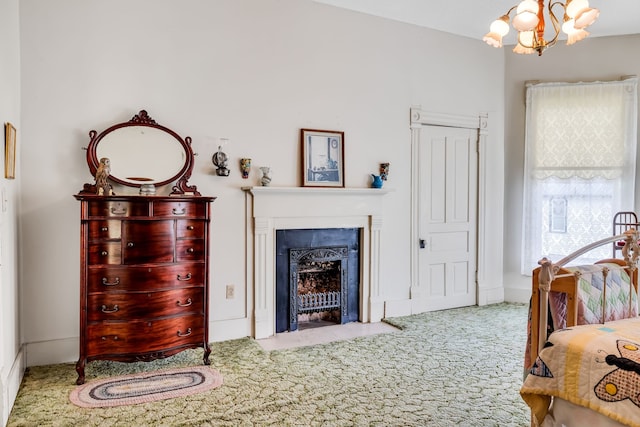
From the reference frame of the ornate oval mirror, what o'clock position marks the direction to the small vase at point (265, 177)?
The small vase is roughly at 9 o'clock from the ornate oval mirror.

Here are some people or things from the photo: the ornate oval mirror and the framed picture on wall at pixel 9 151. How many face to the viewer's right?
1

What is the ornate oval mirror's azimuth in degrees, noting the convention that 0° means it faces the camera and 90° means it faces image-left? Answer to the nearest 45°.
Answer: approximately 0°

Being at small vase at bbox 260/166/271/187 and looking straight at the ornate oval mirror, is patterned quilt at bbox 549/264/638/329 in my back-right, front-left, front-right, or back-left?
back-left

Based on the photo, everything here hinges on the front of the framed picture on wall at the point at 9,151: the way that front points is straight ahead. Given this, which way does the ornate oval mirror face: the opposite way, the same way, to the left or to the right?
to the right

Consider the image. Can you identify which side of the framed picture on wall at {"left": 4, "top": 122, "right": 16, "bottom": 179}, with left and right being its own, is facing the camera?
right

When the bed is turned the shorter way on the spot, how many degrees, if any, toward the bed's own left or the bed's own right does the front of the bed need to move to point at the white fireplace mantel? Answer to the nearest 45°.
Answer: approximately 45° to the bed's own left

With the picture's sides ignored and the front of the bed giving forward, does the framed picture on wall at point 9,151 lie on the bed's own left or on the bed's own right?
on the bed's own right

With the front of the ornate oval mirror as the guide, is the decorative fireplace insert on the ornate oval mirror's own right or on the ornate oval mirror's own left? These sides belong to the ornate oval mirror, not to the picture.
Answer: on the ornate oval mirror's own left

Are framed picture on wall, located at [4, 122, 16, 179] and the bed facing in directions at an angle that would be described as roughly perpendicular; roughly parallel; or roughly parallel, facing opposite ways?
roughly perpendicular

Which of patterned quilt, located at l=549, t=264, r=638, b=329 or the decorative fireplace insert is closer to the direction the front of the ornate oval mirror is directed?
the patterned quilt
